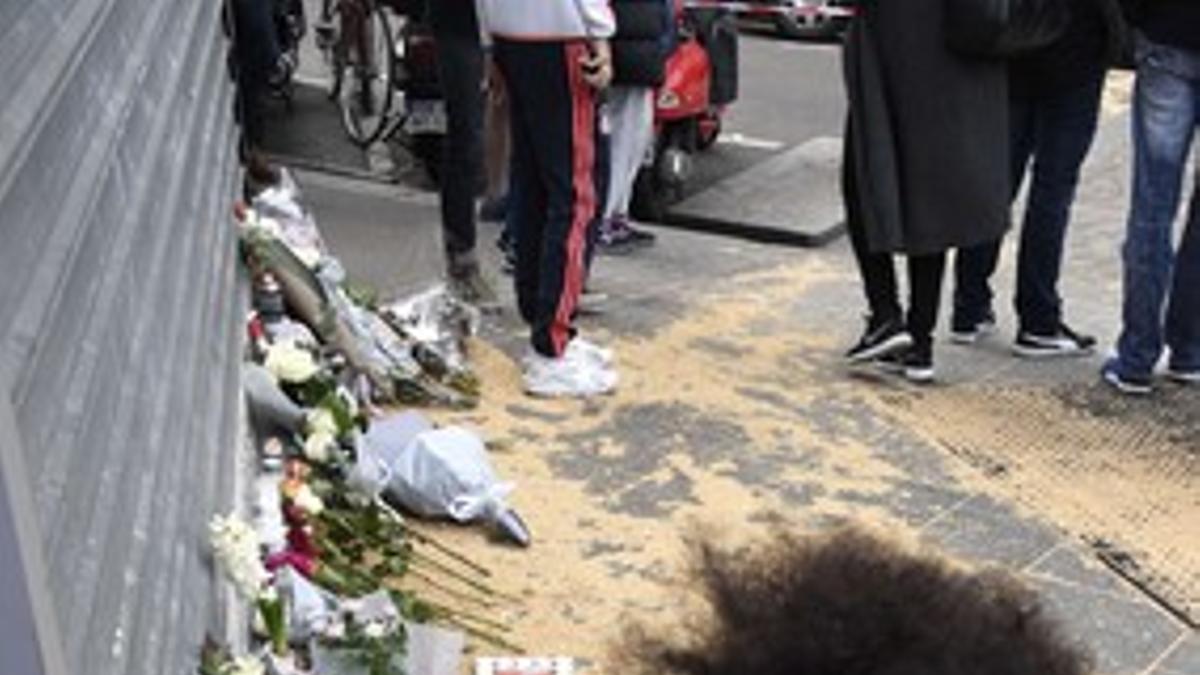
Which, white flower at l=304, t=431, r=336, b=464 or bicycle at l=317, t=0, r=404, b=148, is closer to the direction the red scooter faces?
the white flower

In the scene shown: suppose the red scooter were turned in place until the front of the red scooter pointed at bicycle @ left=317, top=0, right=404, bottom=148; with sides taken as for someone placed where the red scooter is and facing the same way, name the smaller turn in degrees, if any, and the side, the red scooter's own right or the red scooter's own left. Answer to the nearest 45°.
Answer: approximately 90° to the red scooter's own right
